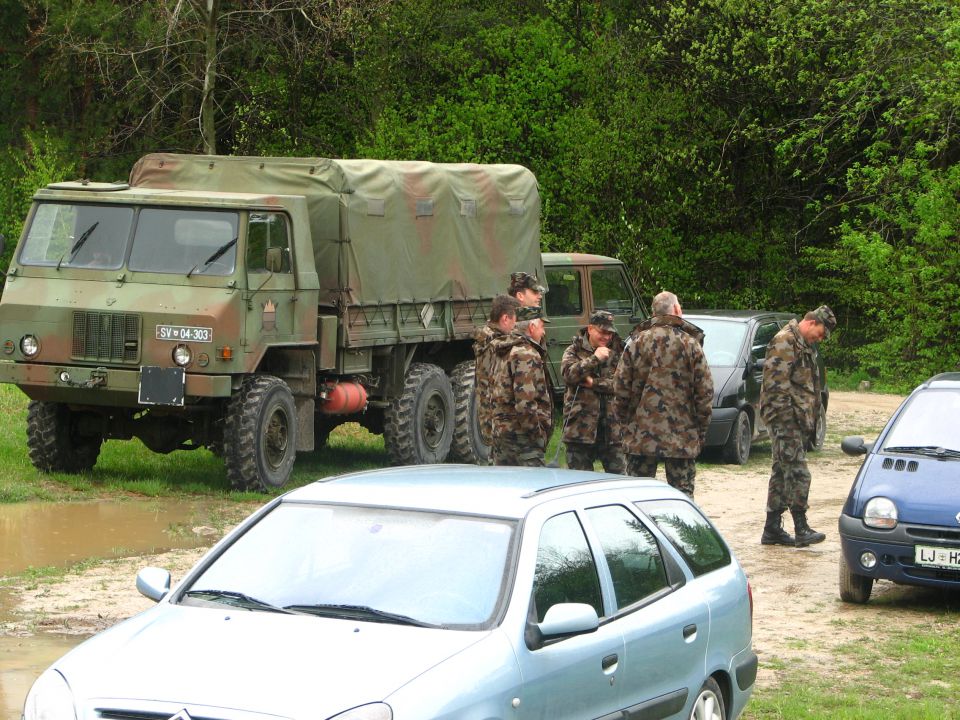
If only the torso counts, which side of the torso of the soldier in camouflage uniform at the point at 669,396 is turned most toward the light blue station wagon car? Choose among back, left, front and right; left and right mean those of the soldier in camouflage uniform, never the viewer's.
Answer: back

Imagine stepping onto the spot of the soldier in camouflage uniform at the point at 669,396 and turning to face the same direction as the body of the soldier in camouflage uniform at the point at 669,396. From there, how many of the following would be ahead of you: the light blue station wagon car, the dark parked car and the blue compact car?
1

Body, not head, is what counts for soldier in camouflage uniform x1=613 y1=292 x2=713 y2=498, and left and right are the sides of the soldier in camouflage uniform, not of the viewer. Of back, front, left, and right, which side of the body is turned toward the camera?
back

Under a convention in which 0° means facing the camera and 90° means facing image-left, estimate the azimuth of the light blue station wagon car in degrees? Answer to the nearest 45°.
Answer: approximately 45°

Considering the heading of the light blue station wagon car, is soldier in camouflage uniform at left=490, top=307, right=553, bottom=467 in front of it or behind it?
behind

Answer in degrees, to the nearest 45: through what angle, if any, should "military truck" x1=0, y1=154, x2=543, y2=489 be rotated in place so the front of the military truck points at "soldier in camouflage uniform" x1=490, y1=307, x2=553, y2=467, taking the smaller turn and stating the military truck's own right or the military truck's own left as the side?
approximately 90° to the military truck's own left

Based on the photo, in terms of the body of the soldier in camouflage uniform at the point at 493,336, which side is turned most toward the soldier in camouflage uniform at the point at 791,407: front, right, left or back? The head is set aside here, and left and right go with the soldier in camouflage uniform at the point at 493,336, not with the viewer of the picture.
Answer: front

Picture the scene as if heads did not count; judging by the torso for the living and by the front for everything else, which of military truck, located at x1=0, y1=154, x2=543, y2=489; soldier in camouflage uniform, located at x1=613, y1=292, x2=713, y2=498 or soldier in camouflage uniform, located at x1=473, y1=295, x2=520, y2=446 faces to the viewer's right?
soldier in camouflage uniform, located at x1=473, y1=295, x2=520, y2=446

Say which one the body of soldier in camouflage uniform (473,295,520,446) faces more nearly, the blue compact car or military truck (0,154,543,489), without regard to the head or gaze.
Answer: the blue compact car

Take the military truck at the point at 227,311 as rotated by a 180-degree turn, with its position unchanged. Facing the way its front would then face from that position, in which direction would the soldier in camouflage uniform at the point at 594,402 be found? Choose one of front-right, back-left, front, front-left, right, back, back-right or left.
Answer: right

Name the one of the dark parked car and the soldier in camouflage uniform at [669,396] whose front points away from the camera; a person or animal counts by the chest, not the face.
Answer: the soldier in camouflage uniform

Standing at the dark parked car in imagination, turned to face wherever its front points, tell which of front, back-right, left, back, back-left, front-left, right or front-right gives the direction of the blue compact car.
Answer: front-left

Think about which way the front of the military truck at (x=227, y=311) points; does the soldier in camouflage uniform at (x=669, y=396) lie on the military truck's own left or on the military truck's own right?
on the military truck's own left
